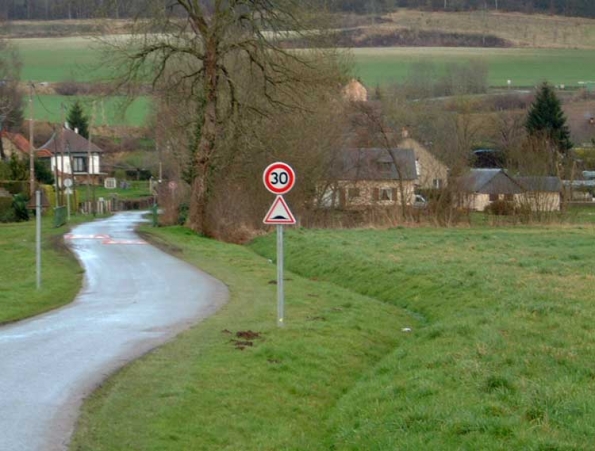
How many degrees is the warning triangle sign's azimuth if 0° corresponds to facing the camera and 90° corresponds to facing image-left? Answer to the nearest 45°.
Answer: approximately 0°

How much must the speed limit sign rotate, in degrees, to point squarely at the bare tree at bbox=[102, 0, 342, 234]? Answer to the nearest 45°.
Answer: approximately 180°

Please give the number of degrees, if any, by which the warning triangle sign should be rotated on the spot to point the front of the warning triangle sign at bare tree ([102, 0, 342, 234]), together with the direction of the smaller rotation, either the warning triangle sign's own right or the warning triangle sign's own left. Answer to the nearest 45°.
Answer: approximately 180°

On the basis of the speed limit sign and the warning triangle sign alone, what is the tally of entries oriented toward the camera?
2
